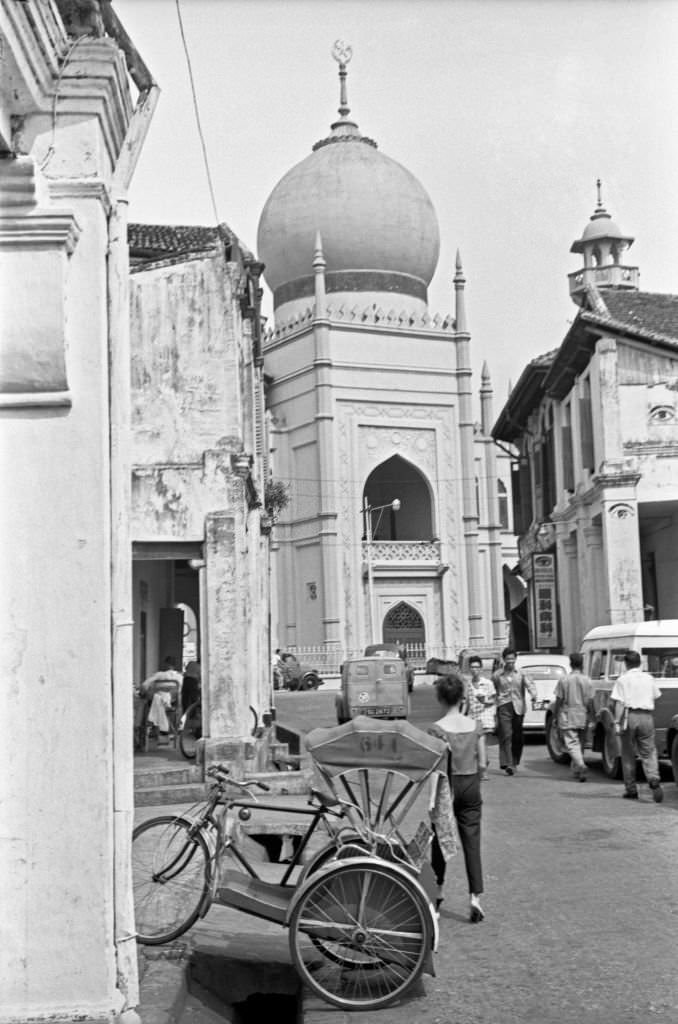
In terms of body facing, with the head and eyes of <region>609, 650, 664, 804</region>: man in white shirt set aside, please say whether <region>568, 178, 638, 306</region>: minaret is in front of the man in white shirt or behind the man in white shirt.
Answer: in front

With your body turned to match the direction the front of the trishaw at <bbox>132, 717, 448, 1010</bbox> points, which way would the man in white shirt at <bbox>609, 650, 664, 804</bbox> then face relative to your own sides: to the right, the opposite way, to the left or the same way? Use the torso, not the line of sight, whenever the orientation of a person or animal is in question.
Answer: to the right

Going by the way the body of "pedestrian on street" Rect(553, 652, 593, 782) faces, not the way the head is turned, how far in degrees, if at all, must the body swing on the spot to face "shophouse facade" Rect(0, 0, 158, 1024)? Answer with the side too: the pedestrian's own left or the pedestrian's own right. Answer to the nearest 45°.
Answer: approximately 180°

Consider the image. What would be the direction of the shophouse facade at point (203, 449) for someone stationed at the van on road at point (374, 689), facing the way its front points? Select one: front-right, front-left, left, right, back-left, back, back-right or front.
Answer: back

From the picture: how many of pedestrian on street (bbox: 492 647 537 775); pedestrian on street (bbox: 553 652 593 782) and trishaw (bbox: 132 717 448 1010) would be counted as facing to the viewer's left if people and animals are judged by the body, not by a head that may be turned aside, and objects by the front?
1

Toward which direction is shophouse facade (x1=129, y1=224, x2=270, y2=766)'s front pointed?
to the viewer's right

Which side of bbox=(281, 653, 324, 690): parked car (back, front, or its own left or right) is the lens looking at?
right

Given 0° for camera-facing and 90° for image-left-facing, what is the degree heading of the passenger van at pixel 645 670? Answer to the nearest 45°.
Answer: approximately 45°

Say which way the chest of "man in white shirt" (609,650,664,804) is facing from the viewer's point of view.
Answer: away from the camera

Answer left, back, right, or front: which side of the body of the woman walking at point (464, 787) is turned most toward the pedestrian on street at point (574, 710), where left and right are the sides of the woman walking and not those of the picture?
front
